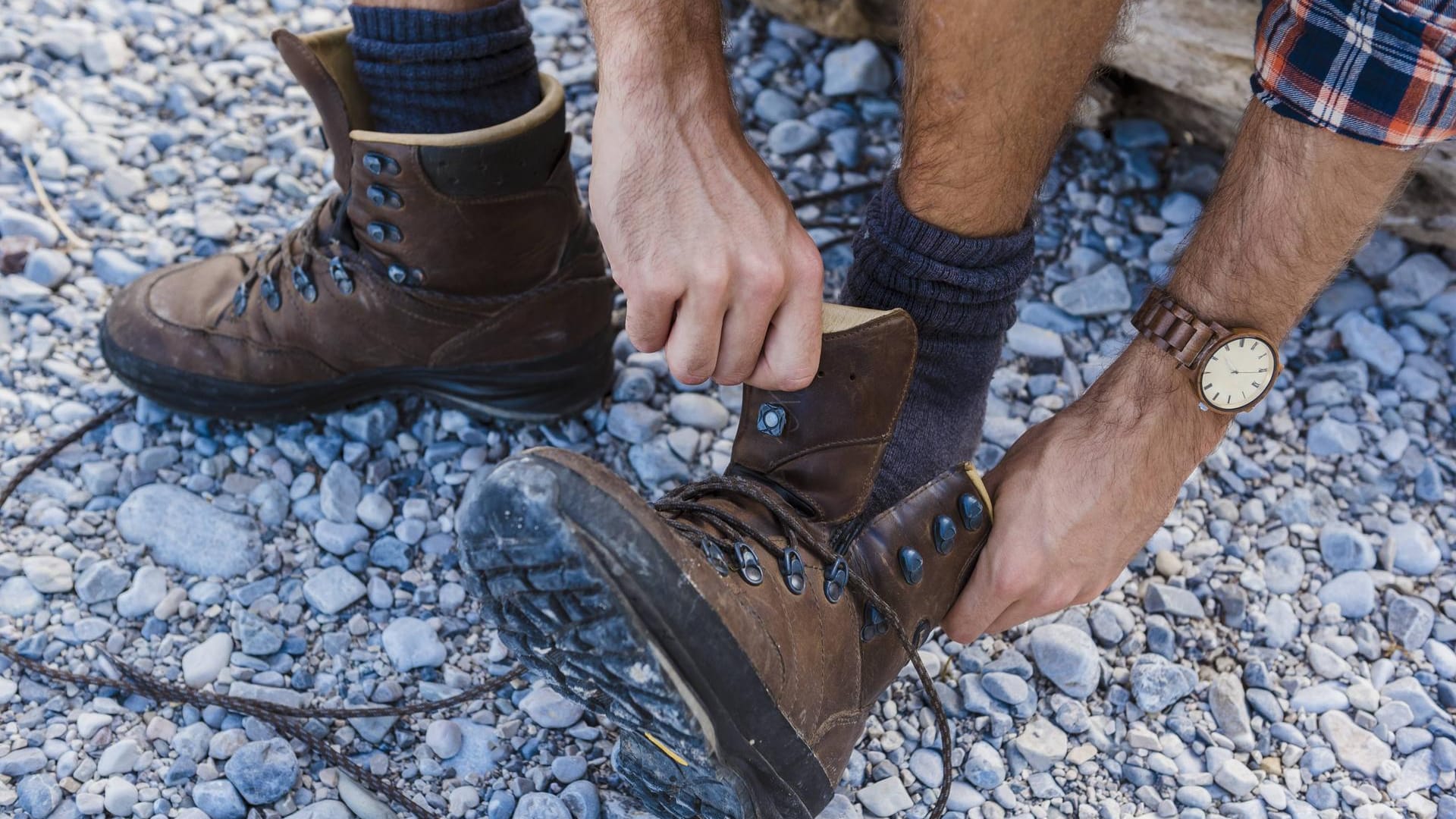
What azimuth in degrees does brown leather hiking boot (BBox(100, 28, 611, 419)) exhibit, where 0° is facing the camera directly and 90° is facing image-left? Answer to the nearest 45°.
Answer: approximately 90°
